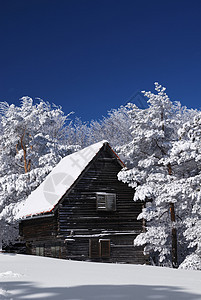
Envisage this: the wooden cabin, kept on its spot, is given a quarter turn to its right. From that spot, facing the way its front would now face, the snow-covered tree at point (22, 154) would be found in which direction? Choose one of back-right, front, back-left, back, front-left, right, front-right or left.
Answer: right

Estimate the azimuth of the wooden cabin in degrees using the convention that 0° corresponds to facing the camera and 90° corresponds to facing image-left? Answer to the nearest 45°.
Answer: approximately 315°
